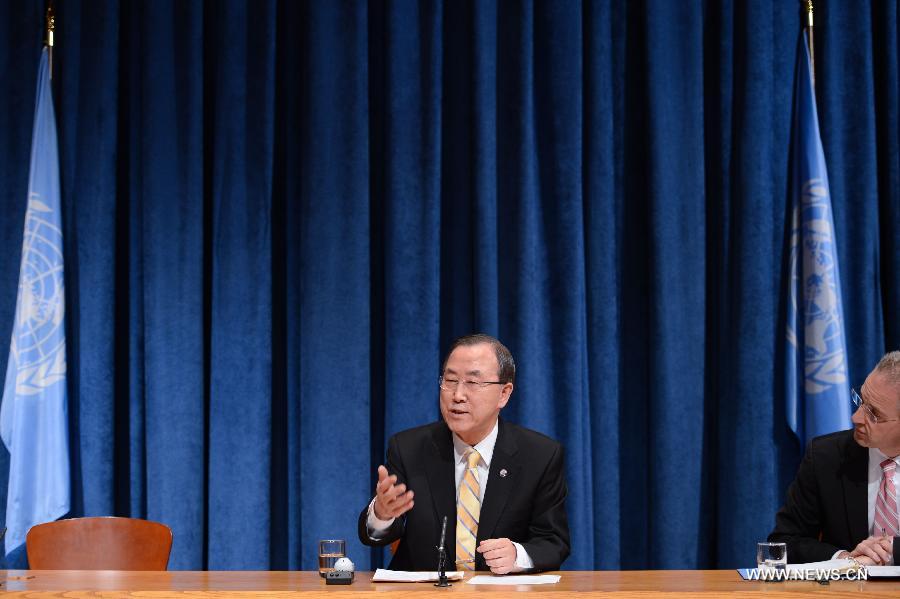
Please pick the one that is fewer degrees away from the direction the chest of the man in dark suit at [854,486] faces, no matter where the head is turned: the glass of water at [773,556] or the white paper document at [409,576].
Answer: the glass of water

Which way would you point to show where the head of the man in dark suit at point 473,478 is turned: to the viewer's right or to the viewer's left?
to the viewer's left

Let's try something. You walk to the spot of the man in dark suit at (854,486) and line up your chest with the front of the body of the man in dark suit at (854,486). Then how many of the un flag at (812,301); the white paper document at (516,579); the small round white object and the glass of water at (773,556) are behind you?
1

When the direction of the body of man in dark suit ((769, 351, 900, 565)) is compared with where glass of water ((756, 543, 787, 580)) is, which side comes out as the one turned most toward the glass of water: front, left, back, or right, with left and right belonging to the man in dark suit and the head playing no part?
front

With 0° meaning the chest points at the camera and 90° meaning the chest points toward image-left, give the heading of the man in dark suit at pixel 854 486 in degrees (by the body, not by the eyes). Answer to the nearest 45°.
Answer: approximately 0°

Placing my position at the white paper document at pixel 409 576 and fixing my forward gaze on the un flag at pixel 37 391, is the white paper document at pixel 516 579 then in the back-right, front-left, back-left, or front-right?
back-right

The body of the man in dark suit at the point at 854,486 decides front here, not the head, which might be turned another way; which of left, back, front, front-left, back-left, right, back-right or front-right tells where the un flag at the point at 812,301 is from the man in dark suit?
back

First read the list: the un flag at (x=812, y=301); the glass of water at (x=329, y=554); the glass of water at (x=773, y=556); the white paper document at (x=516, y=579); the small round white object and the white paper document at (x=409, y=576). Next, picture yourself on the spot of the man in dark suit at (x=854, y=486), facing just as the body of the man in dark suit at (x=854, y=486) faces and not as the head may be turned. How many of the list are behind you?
1

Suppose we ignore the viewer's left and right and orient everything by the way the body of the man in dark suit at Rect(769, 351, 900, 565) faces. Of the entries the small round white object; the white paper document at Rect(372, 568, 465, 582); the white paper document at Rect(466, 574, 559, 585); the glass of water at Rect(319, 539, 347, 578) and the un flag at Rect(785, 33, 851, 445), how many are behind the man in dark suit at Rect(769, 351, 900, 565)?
1

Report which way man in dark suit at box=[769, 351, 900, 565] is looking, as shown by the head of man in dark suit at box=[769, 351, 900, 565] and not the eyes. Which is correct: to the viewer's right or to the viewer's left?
to the viewer's left

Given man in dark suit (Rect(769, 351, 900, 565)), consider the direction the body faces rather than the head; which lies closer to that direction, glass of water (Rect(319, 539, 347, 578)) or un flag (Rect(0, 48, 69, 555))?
the glass of water
